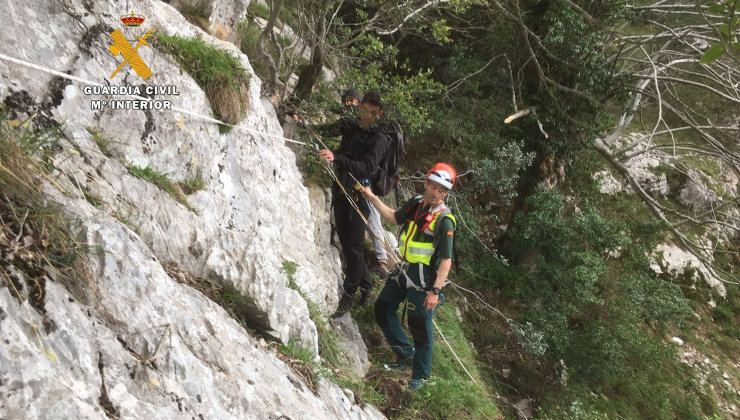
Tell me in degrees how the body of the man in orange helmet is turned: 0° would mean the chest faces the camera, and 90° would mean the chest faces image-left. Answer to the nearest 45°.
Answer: approximately 45°

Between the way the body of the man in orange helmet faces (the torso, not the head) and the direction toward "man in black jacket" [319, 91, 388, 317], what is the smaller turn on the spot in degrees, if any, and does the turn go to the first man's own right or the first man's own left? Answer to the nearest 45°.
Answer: approximately 90° to the first man's own right
